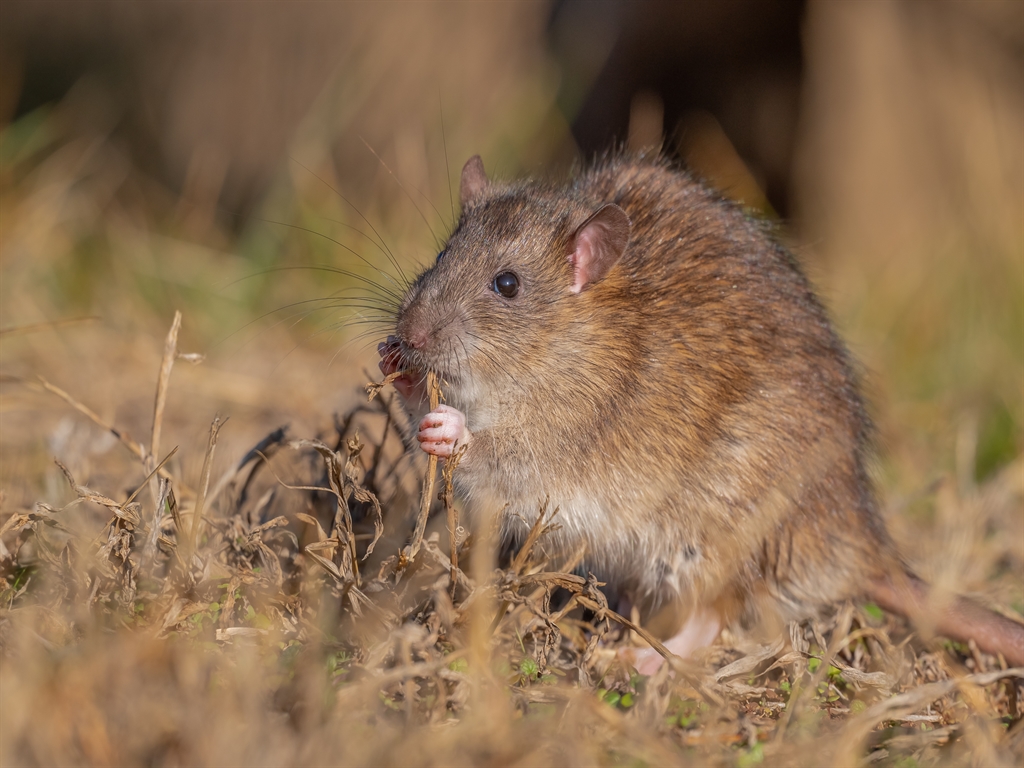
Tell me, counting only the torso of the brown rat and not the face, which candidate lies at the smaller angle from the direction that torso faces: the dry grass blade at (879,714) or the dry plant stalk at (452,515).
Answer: the dry plant stalk

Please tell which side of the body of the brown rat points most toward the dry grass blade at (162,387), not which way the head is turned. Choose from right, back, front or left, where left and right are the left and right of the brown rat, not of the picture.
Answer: front

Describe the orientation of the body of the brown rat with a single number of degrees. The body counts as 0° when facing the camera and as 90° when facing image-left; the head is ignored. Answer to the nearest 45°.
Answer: approximately 90°

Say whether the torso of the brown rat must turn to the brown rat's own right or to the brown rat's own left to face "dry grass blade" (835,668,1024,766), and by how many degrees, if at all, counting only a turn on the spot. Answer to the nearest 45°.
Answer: approximately 135° to the brown rat's own left
